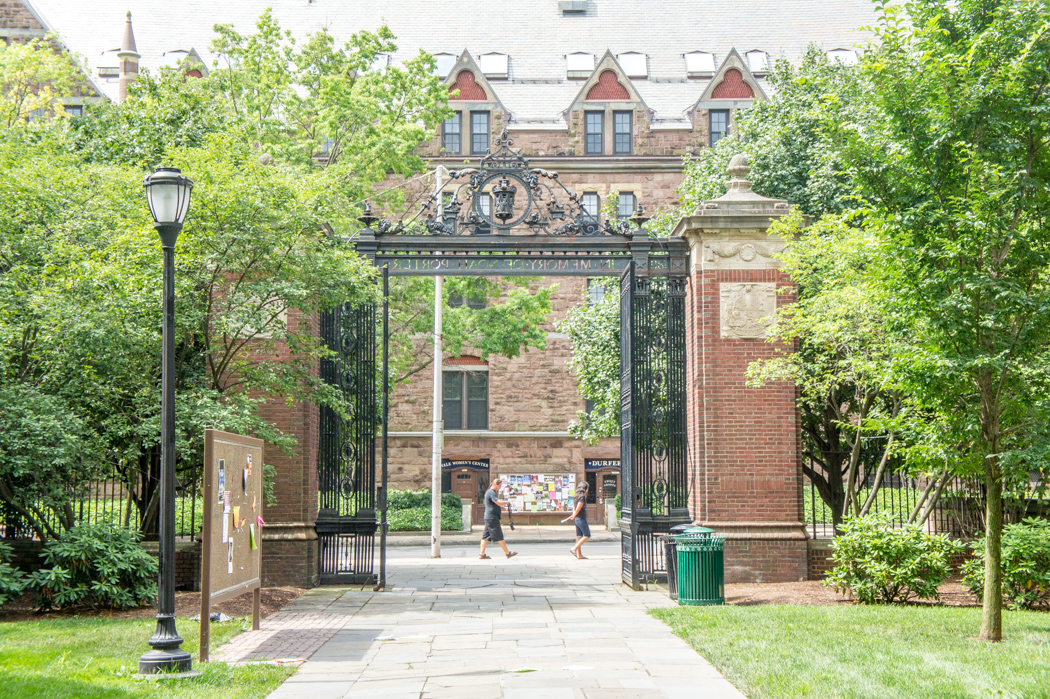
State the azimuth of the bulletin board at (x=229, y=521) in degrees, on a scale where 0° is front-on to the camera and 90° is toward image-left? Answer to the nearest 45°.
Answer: approximately 315°

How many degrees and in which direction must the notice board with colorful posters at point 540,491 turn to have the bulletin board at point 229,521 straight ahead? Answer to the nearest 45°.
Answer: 0° — it already faces it

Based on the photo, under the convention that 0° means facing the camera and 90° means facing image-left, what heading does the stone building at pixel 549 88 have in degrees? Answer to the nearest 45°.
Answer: approximately 0°

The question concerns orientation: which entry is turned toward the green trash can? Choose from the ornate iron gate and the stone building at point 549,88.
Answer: the stone building

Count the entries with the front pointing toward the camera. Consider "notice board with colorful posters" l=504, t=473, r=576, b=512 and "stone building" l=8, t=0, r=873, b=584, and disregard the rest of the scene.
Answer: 2

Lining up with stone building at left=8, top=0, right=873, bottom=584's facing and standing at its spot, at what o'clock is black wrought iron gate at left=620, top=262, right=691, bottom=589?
The black wrought iron gate is roughly at 12 o'clock from the stone building.

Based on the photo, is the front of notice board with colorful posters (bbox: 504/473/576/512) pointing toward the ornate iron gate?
yes
